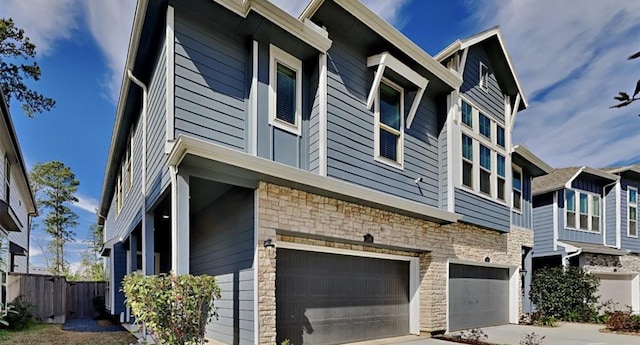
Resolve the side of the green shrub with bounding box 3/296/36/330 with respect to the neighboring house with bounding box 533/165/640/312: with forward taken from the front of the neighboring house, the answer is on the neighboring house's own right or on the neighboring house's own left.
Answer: on the neighboring house's own right

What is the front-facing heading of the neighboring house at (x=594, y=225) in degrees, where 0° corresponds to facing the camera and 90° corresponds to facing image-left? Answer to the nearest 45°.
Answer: approximately 315°

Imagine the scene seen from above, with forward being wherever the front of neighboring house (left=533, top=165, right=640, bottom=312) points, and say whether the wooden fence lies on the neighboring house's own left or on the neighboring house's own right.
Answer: on the neighboring house's own right

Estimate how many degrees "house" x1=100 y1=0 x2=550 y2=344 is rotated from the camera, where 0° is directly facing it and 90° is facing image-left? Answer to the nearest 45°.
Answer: approximately 315°
